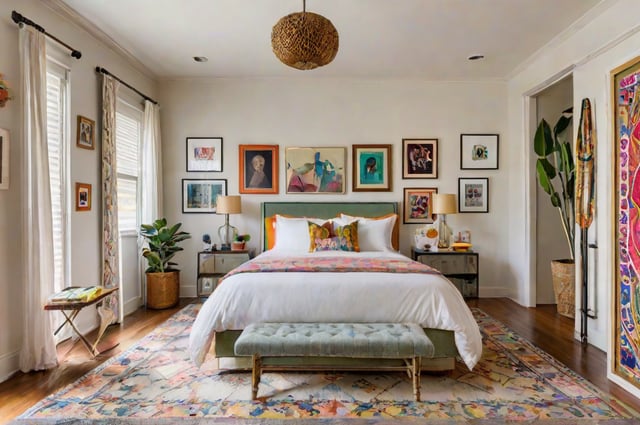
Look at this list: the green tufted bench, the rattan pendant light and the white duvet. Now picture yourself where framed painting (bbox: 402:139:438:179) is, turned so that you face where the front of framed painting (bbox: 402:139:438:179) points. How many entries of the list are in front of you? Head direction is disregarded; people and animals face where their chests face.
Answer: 3

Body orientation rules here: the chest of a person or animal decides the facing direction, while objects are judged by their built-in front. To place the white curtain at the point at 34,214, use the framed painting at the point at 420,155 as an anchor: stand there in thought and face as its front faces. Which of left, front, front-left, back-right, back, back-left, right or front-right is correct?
front-right

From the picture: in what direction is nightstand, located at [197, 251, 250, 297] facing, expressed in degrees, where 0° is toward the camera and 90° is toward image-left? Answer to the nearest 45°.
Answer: approximately 0°

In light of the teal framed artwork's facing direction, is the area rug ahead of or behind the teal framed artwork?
ahead

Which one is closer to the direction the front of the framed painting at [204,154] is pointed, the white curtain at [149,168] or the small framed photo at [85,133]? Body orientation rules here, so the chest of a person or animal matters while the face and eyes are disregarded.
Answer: the small framed photo

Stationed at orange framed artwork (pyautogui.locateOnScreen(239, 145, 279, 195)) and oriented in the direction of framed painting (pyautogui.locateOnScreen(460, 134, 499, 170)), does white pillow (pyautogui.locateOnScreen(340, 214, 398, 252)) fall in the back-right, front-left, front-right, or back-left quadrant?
front-right

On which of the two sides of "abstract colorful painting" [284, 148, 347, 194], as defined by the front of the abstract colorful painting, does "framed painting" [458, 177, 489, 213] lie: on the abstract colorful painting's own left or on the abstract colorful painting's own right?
on the abstract colorful painting's own left

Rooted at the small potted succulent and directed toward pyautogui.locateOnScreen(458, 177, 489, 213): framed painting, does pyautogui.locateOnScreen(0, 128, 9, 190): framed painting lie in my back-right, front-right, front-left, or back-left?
back-right

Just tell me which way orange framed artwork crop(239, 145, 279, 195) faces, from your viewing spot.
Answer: facing the viewer

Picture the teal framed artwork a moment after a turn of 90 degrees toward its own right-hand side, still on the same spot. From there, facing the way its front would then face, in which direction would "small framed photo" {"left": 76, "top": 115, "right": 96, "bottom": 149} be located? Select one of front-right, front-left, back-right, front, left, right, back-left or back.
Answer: front-left

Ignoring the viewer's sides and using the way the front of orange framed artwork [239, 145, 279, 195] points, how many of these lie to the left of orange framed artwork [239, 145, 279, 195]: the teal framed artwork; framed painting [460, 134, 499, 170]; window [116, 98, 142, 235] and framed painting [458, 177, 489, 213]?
3

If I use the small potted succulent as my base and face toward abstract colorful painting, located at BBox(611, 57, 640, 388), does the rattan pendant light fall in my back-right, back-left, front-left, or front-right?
front-right

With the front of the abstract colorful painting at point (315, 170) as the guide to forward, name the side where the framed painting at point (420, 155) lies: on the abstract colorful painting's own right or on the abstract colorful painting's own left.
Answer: on the abstract colorful painting's own left

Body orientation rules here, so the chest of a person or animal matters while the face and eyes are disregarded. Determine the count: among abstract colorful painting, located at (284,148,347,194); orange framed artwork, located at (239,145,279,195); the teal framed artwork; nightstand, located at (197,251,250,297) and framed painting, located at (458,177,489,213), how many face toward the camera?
5

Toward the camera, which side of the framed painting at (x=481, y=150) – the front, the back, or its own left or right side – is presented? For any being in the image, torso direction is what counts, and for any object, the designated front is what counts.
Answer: front

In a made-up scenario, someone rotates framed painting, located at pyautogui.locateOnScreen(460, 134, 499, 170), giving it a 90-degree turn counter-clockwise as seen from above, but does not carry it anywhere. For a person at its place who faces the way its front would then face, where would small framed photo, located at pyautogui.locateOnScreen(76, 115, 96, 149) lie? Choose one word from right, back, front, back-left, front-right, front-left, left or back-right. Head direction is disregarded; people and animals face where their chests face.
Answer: back-right

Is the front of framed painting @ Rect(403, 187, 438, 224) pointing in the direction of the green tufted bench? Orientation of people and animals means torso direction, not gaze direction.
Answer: yes

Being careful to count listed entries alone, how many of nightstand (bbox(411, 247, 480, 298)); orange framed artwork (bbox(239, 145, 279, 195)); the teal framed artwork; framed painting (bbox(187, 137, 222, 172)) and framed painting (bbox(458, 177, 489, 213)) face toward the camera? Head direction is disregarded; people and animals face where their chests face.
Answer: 5

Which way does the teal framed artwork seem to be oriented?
toward the camera
